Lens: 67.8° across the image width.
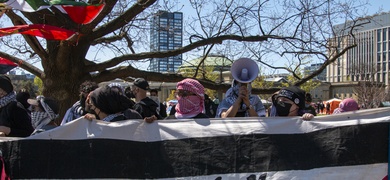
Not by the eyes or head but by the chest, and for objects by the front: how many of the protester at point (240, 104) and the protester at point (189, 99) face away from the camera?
0

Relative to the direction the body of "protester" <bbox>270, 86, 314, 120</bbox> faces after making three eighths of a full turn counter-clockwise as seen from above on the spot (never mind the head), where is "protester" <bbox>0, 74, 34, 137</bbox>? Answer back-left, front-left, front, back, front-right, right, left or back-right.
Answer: back

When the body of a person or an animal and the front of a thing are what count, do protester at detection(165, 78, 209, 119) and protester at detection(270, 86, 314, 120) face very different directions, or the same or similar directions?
same or similar directions

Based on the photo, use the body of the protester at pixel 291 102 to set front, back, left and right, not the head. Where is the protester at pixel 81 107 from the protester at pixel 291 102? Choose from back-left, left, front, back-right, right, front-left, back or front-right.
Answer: front-right

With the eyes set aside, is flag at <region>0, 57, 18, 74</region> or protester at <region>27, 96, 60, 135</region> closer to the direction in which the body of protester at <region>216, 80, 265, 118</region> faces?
the protester

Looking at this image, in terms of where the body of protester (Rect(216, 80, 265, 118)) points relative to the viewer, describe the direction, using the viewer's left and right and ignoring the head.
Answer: facing the viewer

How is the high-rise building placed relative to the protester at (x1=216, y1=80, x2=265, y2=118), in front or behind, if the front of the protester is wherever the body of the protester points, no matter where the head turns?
behind

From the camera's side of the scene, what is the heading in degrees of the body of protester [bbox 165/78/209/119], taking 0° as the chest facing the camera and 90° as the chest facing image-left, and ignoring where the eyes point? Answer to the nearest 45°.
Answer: approximately 45°

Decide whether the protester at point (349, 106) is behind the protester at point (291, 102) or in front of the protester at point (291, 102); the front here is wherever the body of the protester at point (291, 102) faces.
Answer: behind

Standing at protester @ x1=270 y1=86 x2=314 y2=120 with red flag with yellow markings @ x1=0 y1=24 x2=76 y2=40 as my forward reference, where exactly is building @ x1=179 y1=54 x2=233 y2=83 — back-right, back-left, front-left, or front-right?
front-right

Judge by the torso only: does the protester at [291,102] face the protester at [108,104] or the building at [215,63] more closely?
the protester

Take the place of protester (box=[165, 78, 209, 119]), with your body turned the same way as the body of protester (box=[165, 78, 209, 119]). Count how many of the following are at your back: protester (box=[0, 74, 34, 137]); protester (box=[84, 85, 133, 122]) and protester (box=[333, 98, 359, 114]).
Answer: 1

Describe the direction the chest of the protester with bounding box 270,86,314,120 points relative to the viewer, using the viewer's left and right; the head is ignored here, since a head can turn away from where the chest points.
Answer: facing the viewer and to the left of the viewer

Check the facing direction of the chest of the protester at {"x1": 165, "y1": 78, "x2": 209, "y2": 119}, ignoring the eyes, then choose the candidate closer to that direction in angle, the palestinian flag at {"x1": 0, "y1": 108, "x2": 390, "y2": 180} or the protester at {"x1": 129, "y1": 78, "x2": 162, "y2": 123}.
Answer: the palestinian flag

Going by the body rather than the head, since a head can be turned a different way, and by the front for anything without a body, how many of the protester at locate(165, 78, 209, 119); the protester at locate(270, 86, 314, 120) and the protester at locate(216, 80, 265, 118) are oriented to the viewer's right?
0

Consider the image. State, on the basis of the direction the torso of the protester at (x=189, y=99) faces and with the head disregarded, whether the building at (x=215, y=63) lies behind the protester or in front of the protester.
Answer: behind
